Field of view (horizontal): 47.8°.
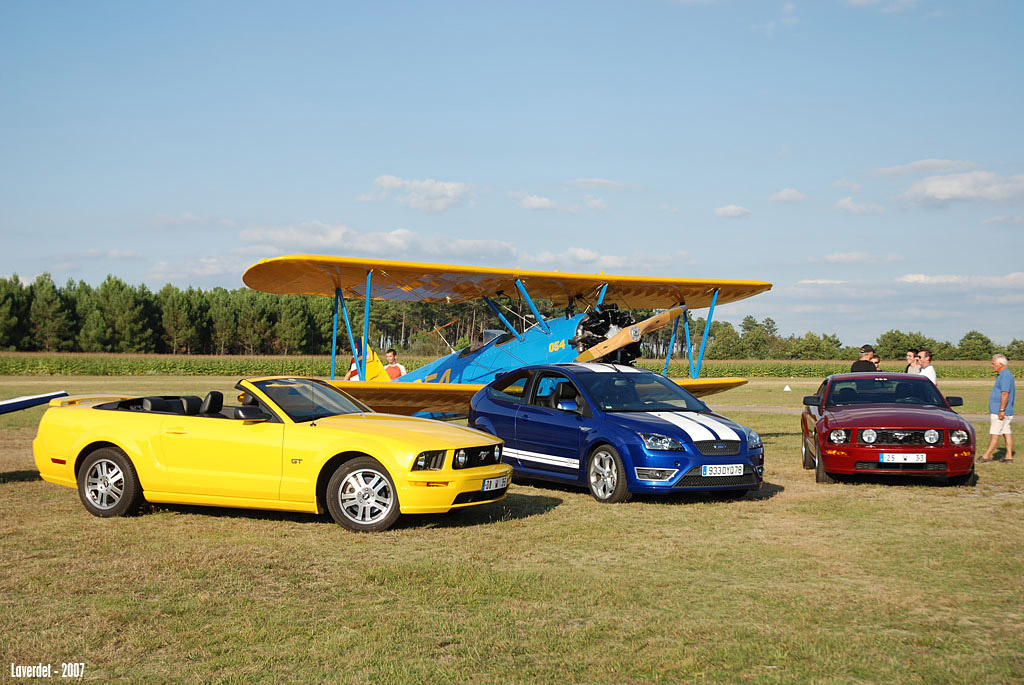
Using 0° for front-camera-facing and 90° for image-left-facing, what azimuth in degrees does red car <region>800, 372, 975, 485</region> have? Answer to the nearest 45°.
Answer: approximately 0°

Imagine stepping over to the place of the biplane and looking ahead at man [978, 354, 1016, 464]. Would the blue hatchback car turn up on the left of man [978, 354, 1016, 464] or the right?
right

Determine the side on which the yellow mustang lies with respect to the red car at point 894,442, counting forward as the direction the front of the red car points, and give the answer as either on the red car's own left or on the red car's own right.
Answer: on the red car's own right

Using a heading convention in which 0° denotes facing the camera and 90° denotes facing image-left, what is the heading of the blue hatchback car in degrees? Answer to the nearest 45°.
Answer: approximately 315°

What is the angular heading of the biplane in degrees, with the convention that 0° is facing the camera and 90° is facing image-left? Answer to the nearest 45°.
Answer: approximately 315°

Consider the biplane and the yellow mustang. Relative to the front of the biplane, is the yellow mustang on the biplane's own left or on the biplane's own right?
on the biplane's own right

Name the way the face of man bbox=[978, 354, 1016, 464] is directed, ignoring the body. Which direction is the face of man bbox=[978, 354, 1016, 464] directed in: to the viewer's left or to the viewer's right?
to the viewer's left

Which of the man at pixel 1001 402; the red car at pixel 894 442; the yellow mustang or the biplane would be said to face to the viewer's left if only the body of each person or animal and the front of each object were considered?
the man

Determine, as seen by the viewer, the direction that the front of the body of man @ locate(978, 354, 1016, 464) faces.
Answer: to the viewer's left

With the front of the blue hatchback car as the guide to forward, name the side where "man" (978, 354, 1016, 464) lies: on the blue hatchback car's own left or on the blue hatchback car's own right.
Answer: on the blue hatchback car's own left

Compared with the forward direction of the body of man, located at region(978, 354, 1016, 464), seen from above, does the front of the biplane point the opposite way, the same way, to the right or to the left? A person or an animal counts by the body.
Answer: the opposite way

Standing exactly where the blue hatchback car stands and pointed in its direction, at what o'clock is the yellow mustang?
The yellow mustang is roughly at 3 o'clock from the blue hatchback car.
